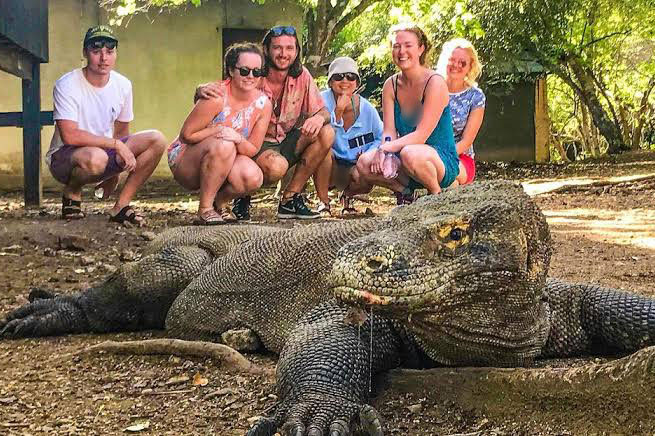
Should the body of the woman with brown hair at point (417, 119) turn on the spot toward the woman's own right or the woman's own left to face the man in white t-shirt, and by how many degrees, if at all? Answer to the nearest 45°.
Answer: approximately 45° to the woman's own right

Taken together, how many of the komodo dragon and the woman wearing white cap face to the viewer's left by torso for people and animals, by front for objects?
0

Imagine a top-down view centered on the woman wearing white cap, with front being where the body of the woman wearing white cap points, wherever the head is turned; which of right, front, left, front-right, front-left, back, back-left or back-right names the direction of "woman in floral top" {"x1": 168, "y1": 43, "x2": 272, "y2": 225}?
front-right

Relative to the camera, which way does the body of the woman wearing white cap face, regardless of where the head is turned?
toward the camera

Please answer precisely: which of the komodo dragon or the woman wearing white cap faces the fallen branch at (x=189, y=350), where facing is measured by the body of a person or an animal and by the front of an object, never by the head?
the woman wearing white cap

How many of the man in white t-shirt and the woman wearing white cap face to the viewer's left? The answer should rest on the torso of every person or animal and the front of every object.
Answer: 0

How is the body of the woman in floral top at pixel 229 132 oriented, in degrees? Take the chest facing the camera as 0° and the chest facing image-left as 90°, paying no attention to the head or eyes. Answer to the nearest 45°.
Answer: approximately 315°

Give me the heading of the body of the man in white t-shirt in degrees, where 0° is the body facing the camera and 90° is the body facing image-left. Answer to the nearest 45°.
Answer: approximately 315°

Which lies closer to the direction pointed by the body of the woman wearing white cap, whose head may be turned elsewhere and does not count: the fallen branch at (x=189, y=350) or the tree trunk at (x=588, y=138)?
the fallen branch

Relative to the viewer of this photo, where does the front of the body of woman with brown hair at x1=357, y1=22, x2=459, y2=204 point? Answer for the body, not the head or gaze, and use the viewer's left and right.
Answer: facing the viewer and to the left of the viewer

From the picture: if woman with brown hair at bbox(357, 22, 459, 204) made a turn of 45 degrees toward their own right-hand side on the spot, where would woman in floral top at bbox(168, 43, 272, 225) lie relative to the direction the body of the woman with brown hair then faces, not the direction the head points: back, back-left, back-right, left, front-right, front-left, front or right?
front

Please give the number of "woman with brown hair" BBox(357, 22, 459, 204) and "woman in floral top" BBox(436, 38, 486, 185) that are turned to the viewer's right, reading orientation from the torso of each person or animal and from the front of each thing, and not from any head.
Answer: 0

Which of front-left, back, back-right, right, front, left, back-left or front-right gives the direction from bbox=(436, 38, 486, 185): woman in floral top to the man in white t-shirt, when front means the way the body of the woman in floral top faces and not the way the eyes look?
front-right
